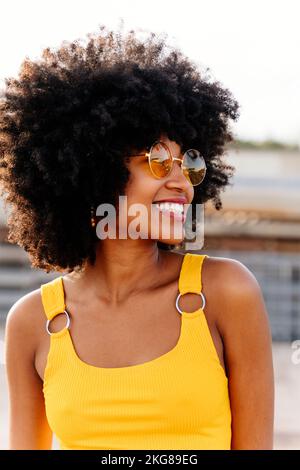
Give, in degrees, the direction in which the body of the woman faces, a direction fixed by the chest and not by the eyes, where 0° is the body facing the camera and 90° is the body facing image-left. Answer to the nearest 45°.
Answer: approximately 0°
